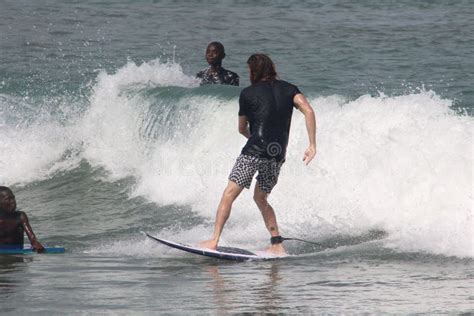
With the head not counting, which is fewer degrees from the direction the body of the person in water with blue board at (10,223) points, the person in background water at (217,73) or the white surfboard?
the white surfboard

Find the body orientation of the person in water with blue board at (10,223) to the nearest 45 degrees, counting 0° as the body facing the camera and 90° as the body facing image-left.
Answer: approximately 315°

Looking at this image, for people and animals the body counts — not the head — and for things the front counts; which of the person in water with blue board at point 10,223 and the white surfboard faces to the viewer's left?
the white surfboard

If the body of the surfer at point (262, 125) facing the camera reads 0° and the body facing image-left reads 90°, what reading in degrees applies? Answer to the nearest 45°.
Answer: approximately 135°

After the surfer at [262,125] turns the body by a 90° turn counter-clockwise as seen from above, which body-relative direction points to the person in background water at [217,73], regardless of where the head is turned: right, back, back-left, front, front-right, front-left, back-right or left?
back-right

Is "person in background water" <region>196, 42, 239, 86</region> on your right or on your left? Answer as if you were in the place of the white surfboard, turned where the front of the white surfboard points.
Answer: on your right

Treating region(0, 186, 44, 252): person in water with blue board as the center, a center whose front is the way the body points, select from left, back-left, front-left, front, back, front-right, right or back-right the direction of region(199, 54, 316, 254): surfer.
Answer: left

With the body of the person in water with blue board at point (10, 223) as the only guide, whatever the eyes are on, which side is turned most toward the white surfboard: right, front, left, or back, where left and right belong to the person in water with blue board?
left

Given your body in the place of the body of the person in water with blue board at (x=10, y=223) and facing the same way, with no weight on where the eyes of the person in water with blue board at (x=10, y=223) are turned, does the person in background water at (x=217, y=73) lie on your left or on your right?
on your left

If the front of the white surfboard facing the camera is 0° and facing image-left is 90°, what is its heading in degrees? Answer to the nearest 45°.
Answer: approximately 90°

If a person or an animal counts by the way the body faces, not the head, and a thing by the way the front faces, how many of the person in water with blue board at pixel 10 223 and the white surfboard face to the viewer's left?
1

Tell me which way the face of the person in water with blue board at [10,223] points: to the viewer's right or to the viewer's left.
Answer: to the viewer's right

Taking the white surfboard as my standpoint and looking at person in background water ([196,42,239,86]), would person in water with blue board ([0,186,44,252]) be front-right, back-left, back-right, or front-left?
front-left
